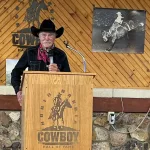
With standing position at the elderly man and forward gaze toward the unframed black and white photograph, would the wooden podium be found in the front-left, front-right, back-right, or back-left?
back-right

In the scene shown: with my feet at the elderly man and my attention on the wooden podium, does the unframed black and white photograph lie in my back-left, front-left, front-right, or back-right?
back-left

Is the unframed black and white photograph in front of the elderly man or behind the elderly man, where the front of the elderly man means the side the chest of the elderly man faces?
behind

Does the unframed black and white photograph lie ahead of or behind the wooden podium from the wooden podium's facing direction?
behind

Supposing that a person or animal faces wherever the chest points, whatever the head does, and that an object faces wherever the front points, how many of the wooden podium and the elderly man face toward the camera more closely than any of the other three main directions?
2

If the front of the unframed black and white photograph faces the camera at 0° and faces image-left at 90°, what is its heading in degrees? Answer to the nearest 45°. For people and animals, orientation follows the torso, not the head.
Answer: approximately 0°
